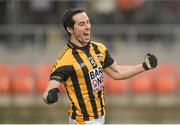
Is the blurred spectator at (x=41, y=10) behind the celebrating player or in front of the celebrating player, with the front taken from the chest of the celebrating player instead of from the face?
behind

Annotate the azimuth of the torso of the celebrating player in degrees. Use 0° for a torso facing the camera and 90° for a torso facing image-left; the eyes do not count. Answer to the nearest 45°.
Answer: approximately 315°
